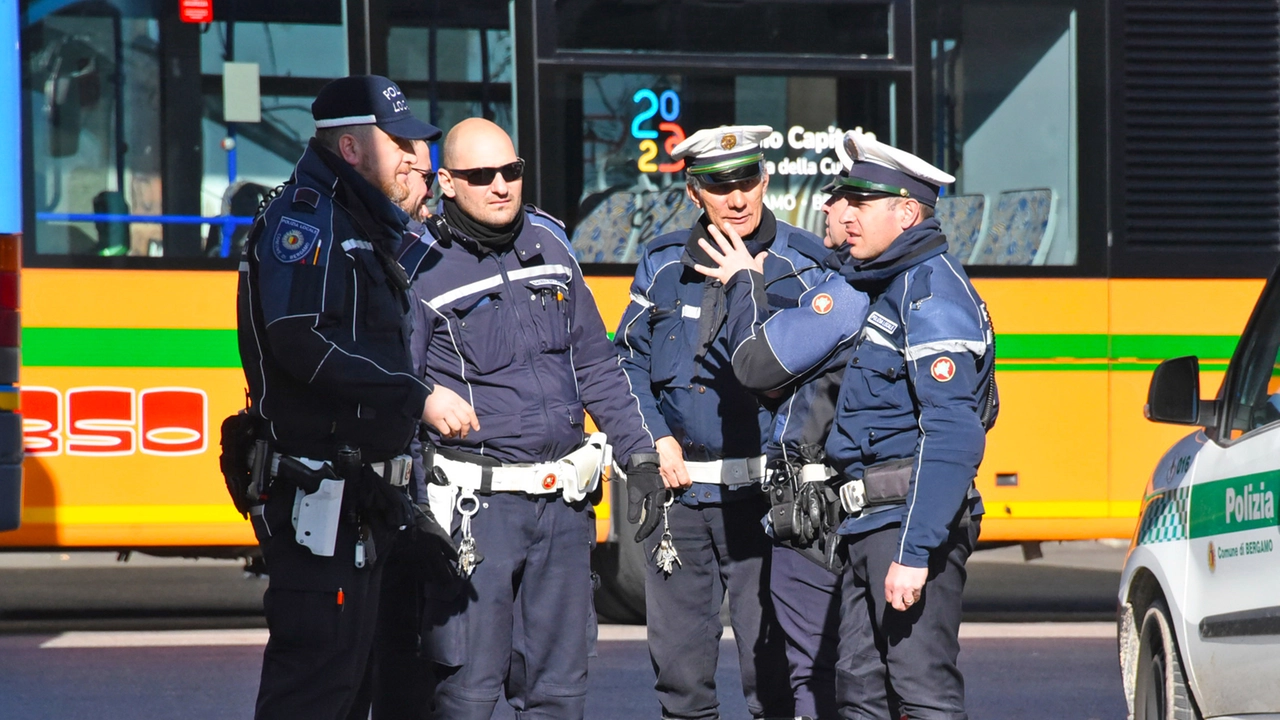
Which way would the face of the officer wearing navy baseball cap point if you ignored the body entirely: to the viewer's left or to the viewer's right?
to the viewer's right

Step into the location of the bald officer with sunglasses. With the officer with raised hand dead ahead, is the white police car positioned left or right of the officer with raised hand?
right

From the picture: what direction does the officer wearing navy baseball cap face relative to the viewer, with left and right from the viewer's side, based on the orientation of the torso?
facing to the right of the viewer

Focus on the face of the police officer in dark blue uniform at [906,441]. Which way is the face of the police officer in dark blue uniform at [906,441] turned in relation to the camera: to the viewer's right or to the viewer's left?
to the viewer's left

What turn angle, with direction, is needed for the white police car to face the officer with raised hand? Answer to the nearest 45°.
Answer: approximately 45° to its left

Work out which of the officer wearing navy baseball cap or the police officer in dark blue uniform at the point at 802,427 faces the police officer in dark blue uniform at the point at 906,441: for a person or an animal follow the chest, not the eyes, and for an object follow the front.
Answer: the officer wearing navy baseball cap
